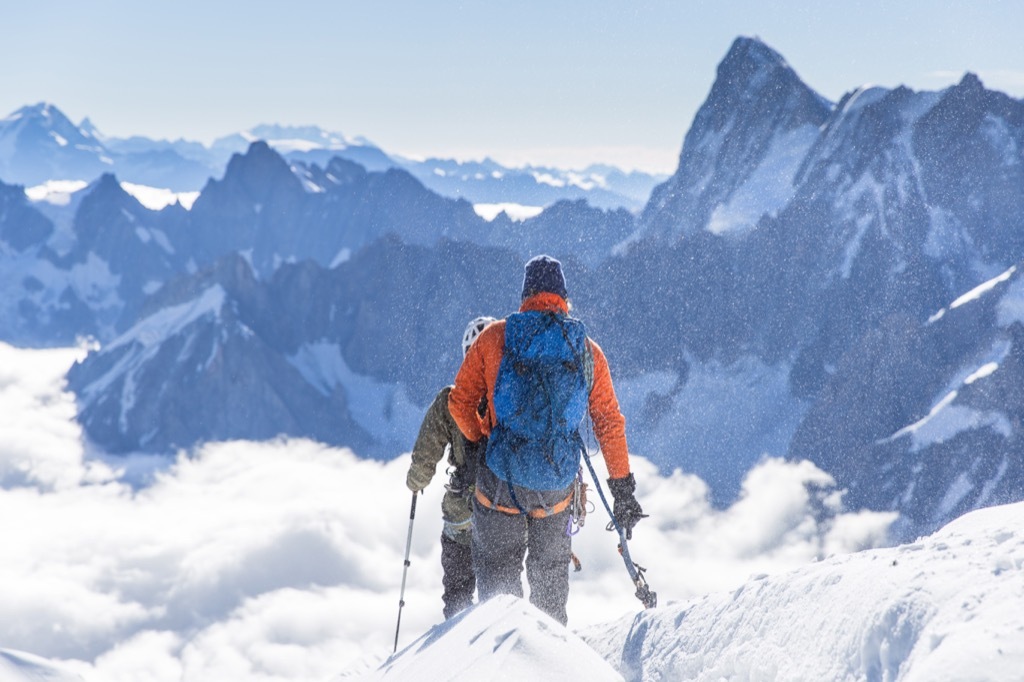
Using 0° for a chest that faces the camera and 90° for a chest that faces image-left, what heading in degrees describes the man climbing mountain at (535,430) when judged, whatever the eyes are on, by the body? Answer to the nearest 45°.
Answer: approximately 180°
